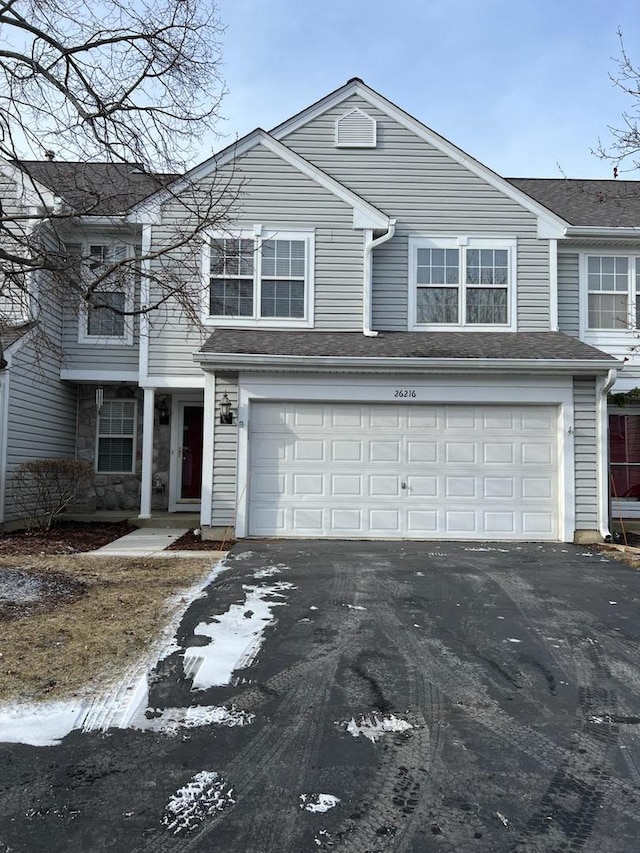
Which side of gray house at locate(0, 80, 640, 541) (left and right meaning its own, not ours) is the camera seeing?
front
